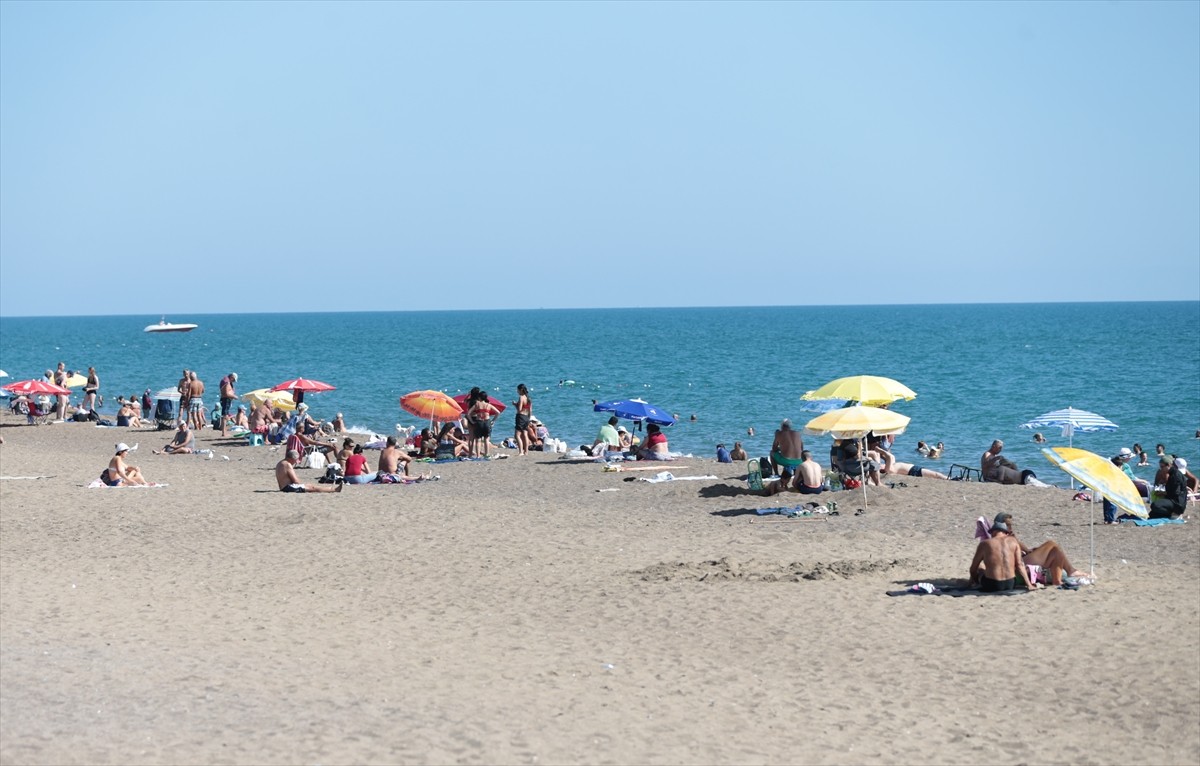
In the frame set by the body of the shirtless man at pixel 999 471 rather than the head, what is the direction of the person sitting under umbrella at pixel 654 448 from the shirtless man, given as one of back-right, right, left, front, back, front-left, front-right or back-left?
back

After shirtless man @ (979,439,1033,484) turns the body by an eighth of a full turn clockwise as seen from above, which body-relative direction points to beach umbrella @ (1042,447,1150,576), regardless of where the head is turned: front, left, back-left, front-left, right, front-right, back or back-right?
front-right

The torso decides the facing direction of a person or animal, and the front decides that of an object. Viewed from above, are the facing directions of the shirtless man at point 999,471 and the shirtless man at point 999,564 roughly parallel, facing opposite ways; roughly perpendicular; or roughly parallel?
roughly perpendicular

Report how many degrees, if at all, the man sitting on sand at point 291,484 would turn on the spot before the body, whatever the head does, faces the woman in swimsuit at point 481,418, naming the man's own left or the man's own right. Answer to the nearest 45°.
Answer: approximately 45° to the man's own left

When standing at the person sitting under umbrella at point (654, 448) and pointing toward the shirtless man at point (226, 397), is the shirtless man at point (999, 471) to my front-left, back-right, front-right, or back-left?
back-right

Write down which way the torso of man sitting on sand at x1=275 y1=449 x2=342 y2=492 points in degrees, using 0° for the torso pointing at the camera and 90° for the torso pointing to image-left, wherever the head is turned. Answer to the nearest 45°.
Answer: approximately 270°

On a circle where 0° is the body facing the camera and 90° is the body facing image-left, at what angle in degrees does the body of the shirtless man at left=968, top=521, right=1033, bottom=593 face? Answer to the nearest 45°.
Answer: approximately 180°

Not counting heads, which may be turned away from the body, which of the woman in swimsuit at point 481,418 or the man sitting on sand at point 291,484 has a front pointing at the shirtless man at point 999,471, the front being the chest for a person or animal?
the man sitting on sand

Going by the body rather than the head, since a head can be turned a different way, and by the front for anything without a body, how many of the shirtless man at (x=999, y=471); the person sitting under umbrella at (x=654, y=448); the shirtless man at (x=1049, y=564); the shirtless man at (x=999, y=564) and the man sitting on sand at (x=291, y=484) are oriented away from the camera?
2

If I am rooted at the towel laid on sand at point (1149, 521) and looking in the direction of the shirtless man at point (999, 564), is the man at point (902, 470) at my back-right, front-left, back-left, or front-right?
back-right
